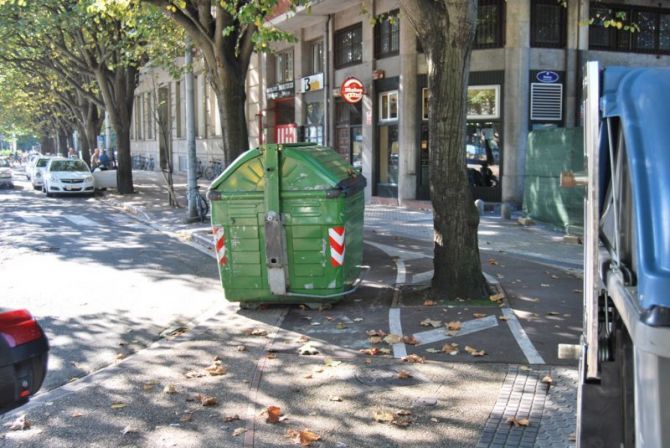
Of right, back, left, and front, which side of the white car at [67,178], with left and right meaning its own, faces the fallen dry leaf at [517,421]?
front

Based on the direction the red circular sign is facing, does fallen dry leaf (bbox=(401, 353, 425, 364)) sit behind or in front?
in front

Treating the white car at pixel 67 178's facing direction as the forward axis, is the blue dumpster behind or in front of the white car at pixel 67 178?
in front

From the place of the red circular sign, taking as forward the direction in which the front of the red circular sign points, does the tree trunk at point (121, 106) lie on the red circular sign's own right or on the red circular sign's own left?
on the red circular sign's own right

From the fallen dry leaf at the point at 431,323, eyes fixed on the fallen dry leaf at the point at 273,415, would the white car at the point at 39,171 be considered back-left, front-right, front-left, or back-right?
back-right

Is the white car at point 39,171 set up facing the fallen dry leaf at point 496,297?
yes

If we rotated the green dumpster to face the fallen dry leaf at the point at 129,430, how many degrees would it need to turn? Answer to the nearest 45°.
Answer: approximately 90° to its right

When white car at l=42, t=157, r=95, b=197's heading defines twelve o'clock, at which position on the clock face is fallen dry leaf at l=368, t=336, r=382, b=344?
The fallen dry leaf is roughly at 12 o'clock from the white car.

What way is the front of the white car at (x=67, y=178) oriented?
toward the camera

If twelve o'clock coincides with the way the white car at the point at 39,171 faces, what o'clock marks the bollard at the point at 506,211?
The bollard is roughly at 11 o'clock from the white car.

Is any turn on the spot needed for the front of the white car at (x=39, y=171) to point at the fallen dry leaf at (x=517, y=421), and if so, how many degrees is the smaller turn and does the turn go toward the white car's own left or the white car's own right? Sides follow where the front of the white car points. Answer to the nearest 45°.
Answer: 0° — it already faces it

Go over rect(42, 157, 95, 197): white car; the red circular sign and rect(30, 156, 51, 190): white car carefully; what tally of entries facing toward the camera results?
3

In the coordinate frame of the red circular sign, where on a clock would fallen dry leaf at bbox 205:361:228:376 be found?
The fallen dry leaf is roughly at 12 o'clock from the red circular sign.
